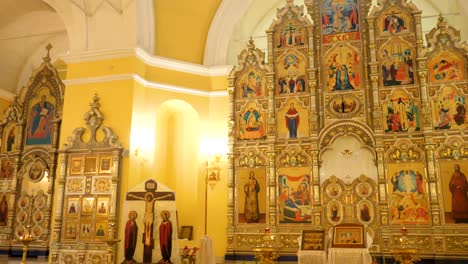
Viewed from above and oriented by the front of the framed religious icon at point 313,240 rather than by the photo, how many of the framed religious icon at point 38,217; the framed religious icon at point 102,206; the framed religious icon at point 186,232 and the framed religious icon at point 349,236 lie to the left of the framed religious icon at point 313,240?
1

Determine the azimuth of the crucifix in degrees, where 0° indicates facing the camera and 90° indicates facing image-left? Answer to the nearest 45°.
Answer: approximately 0°

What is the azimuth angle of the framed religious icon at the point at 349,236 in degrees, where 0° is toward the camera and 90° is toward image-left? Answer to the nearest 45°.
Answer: approximately 0°

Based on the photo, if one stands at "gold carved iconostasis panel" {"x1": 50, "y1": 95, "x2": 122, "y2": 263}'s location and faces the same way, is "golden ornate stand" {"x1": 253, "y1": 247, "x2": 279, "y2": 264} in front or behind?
in front

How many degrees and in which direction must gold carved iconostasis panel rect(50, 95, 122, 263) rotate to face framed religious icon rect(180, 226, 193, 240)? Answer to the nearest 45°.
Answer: approximately 90° to its left

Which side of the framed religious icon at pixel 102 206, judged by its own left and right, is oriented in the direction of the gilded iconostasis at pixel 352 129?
left
